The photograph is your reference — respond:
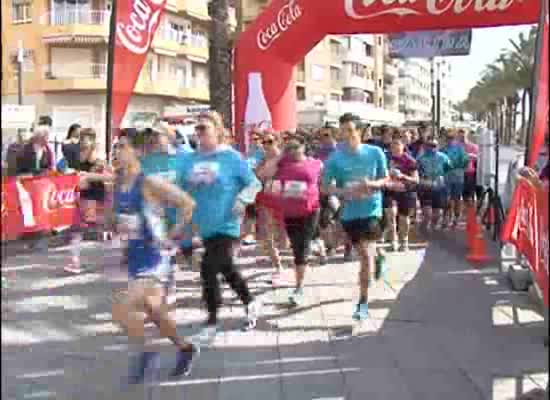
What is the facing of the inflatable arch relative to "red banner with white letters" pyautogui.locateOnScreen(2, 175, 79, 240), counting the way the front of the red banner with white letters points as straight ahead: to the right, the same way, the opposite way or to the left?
to the right

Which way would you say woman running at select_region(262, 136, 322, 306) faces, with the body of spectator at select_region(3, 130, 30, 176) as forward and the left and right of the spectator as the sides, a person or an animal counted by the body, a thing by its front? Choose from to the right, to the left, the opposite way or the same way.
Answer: to the right

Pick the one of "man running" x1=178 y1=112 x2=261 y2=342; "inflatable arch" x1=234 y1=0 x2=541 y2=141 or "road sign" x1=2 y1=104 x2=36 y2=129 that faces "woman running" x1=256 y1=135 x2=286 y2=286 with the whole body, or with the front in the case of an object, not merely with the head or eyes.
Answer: the inflatable arch

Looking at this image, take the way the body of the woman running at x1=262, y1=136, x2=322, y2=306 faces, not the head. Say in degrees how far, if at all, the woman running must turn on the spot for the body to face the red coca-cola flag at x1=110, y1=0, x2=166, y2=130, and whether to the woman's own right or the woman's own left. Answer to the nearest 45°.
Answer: approximately 135° to the woman's own right

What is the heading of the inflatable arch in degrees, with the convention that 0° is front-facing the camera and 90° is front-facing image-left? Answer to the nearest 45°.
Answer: approximately 0°

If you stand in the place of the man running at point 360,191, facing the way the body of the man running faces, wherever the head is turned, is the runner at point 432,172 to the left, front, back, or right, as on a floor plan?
back

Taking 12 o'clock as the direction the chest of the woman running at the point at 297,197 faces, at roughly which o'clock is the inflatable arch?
The inflatable arch is roughly at 6 o'clock from the woman running.

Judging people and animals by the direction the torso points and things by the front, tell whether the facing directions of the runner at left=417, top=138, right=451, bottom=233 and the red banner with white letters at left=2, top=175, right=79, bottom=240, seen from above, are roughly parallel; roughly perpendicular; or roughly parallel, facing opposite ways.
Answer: roughly perpendicular
